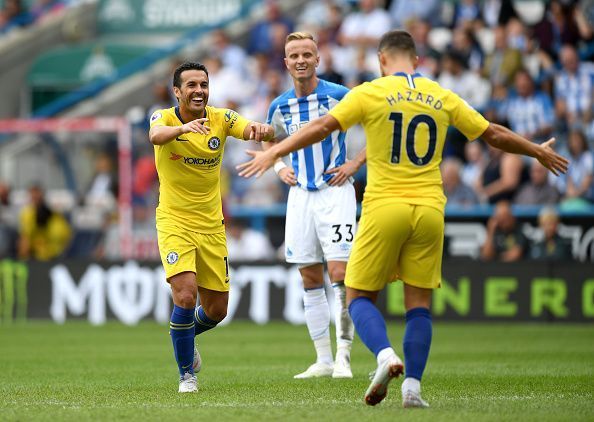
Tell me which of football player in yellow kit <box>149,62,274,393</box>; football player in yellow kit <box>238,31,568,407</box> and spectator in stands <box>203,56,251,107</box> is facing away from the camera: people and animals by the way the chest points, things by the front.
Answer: football player in yellow kit <box>238,31,568,407</box>

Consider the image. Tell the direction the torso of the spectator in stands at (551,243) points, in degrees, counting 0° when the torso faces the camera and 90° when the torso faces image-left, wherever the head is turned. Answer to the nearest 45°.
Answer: approximately 0°

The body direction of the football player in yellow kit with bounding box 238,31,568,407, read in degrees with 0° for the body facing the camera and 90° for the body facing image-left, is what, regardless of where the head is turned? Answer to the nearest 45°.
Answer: approximately 180°

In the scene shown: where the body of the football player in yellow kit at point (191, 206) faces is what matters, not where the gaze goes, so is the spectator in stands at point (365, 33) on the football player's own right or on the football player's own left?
on the football player's own left

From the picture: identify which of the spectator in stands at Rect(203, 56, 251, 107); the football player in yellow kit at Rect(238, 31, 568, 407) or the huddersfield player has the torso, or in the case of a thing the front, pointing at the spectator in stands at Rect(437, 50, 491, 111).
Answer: the football player in yellow kit

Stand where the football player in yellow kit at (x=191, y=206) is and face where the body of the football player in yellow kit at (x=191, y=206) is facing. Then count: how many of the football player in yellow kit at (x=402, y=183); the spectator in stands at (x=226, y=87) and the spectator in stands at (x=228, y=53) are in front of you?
1

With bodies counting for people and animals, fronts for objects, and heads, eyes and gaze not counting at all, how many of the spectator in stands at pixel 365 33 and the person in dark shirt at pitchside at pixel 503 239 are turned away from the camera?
0

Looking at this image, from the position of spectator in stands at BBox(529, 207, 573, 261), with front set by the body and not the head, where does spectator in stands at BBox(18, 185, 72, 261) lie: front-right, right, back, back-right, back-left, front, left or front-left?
right

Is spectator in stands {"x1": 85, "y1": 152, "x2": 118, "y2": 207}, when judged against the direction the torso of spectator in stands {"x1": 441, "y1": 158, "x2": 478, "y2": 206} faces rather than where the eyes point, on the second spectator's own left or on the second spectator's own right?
on the second spectator's own right

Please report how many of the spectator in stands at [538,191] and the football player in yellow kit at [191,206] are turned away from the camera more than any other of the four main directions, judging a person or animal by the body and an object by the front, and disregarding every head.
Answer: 0

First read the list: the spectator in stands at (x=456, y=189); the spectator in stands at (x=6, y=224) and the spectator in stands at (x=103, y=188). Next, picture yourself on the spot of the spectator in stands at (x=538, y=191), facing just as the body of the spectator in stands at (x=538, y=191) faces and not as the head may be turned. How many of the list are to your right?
3
